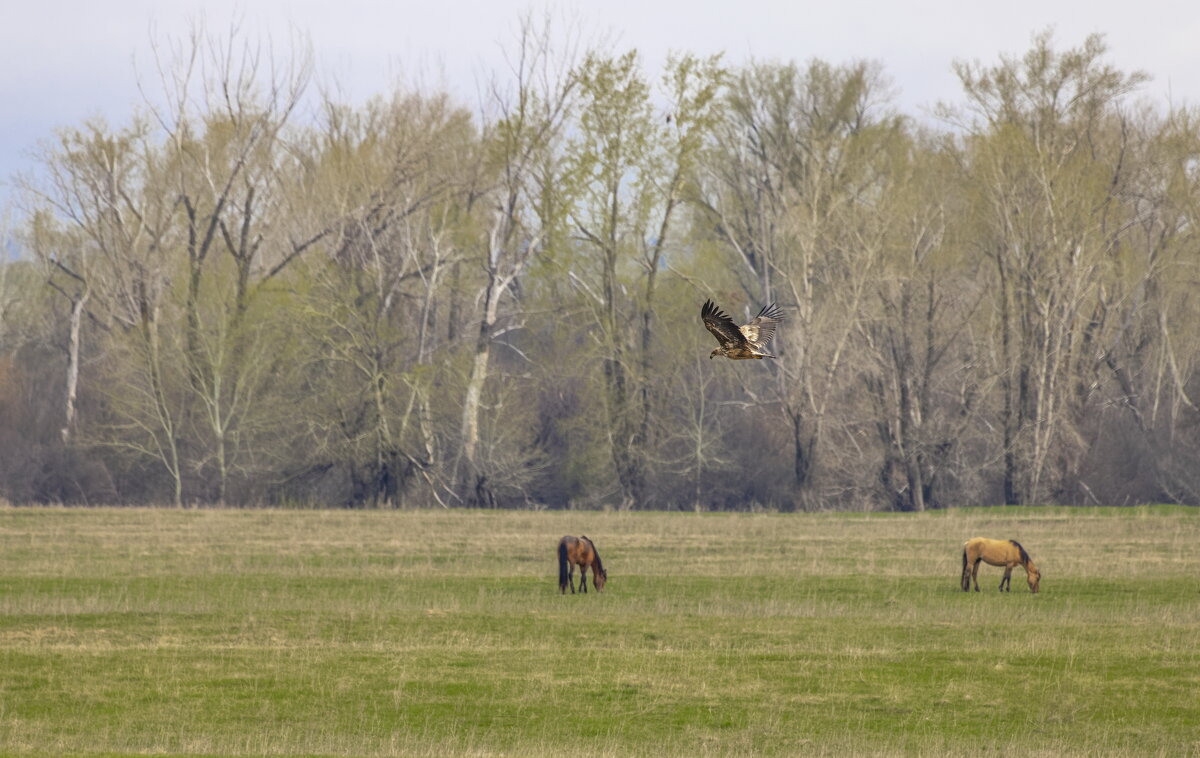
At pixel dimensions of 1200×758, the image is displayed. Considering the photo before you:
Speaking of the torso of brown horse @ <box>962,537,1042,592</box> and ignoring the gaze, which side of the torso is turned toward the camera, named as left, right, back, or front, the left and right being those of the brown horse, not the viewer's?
right

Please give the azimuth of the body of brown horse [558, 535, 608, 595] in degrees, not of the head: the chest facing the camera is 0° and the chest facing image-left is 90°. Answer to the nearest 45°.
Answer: approximately 225°
